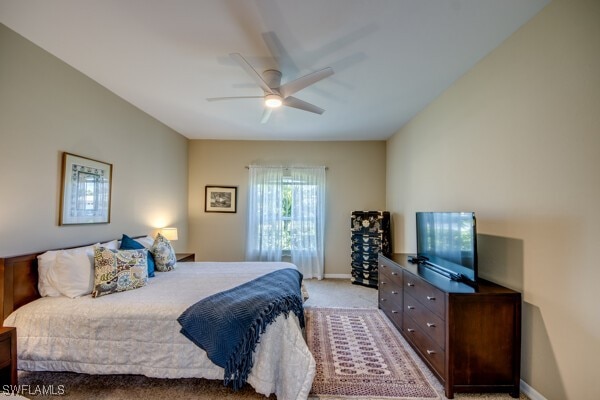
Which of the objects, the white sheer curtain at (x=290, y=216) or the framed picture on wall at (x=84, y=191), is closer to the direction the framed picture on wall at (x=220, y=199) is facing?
the framed picture on wall

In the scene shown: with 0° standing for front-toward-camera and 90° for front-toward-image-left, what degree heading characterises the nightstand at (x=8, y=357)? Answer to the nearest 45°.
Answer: approximately 315°

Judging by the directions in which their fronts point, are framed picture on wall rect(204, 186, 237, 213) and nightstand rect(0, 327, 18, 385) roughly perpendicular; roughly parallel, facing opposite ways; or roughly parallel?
roughly perpendicular

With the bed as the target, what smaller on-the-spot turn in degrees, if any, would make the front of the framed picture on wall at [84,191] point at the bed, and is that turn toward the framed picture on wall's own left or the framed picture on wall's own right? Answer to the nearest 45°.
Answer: approximately 45° to the framed picture on wall's own right

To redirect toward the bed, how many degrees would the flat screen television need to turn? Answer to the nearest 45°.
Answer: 0° — it already faces it

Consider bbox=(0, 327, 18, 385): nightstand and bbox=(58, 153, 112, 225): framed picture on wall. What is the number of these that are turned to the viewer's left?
0

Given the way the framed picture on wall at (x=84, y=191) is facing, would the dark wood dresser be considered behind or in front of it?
in front

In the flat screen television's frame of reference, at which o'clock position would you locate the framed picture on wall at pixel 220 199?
The framed picture on wall is roughly at 2 o'clock from the flat screen television.

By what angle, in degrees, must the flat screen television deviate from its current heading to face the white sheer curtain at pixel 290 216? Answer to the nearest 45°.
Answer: approximately 90° to its right

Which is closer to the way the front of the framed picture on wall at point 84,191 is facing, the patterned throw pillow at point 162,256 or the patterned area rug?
the patterned area rug

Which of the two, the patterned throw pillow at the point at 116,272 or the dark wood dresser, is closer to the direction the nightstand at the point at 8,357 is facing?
the dark wood dresser

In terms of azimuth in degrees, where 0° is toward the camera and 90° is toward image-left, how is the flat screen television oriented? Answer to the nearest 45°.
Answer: approximately 45°
